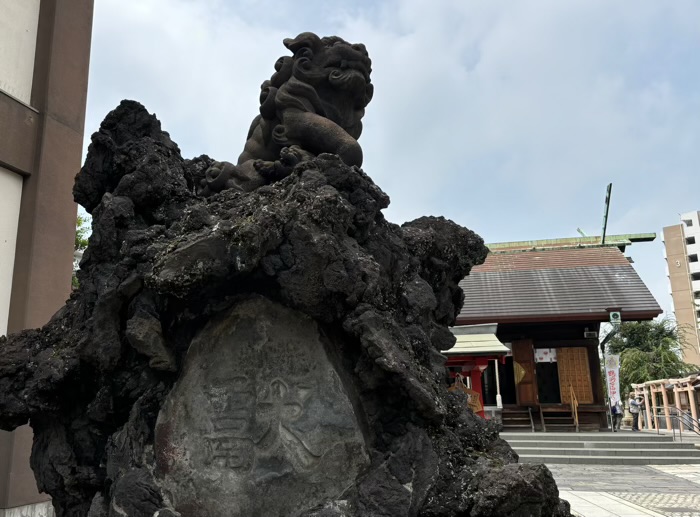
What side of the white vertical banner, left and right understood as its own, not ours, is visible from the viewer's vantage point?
front

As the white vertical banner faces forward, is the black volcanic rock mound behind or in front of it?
in front

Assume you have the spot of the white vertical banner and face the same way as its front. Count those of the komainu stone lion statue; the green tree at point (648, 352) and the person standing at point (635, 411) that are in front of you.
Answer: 1

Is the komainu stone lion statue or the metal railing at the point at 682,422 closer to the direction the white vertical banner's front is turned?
the komainu stone lion statue

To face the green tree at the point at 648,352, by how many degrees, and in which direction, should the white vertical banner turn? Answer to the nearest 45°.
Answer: approximately 180°

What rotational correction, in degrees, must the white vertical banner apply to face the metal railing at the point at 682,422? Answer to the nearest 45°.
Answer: approximately 135° to its left

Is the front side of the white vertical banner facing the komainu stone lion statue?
yes
